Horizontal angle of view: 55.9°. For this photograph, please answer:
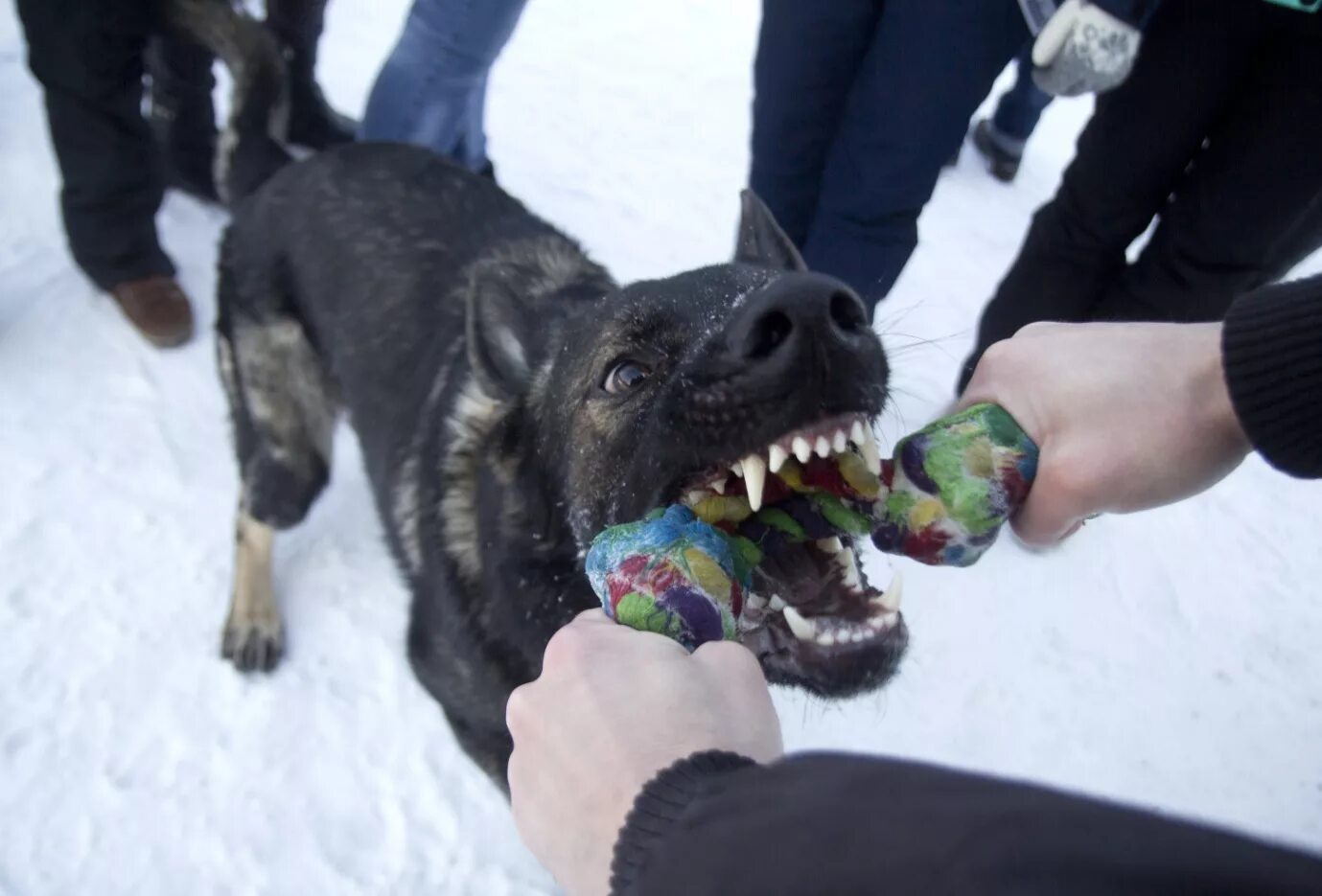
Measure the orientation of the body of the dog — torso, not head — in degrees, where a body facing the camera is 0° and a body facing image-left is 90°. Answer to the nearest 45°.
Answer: approximately 315°
